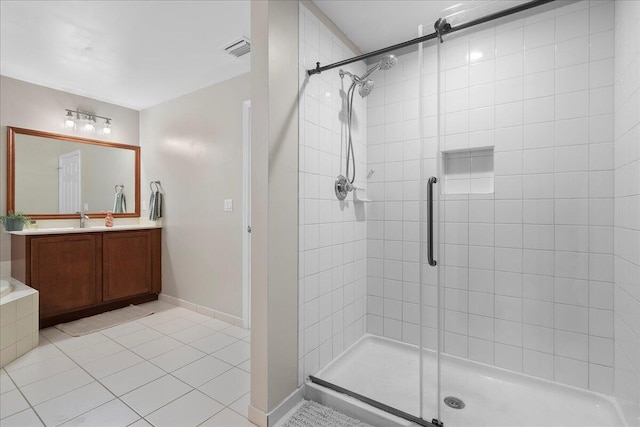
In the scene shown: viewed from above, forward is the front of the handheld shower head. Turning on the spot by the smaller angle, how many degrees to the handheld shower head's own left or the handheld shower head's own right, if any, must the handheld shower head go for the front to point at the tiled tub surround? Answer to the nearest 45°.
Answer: approximately 135° to the handheld shower head's own right

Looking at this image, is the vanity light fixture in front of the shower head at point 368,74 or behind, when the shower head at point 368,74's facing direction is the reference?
behind

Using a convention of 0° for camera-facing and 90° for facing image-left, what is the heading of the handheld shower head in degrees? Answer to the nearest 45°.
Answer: approximately 315°

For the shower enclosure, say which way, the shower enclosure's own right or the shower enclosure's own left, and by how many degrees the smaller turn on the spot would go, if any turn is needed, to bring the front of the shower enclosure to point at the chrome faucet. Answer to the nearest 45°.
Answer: approximately 45° to the shower enclosure's own right

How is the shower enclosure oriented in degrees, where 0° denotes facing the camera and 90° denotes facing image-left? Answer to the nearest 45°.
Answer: approximately 45°
